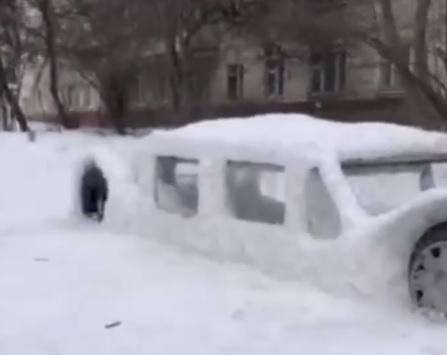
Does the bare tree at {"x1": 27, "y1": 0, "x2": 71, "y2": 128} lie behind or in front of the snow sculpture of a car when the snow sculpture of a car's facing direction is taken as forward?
behind

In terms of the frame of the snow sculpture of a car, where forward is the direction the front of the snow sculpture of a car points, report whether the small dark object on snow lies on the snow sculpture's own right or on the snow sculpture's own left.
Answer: on the snow sculpture's own right

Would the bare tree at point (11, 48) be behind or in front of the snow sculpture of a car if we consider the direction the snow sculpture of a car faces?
behind

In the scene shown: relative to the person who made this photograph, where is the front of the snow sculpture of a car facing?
facing the viewer and to the right of the viewer
